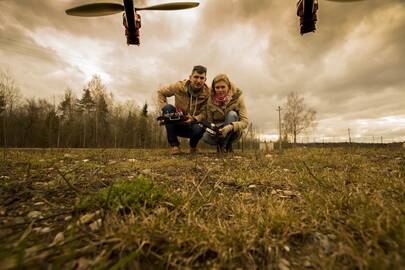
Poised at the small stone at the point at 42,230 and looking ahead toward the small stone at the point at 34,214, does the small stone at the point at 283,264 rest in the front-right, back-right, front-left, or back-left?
back-right

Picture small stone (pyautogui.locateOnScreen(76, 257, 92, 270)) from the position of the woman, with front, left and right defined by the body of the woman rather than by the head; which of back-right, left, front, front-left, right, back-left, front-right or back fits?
front-left

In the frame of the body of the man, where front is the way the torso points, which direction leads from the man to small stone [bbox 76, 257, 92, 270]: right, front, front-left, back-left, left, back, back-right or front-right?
front

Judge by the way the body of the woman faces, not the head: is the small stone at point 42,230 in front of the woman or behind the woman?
in front

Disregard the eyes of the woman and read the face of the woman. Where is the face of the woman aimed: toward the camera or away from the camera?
toward the camera

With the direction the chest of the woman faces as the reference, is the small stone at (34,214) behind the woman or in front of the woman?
in front

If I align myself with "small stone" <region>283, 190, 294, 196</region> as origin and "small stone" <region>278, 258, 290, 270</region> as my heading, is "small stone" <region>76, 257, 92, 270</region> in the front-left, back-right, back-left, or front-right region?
front-right

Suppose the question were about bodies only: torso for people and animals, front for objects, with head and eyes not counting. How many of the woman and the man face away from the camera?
0

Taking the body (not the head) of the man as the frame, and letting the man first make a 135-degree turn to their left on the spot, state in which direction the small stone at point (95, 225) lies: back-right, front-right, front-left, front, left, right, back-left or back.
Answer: back-right

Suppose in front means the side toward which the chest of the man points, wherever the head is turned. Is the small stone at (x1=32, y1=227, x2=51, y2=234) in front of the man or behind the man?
in front

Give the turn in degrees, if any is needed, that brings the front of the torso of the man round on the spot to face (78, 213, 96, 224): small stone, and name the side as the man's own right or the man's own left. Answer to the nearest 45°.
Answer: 0° — they already face it

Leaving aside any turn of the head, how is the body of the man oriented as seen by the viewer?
toward the camera
